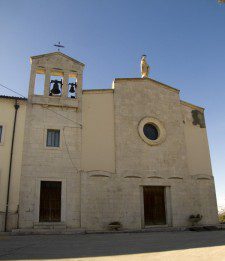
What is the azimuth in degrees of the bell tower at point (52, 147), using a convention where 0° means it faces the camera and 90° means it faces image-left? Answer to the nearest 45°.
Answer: approximately 0°

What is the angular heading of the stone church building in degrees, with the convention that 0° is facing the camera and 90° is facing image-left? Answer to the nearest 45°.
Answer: approximately 0°
